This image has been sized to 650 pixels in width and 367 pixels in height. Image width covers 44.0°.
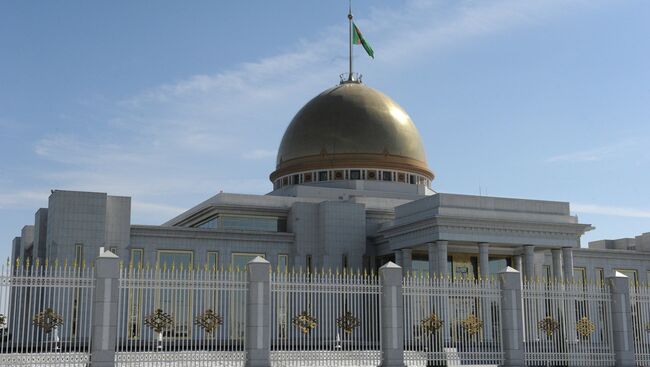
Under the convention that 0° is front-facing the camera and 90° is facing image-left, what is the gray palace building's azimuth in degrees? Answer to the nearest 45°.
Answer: approximately 315°
